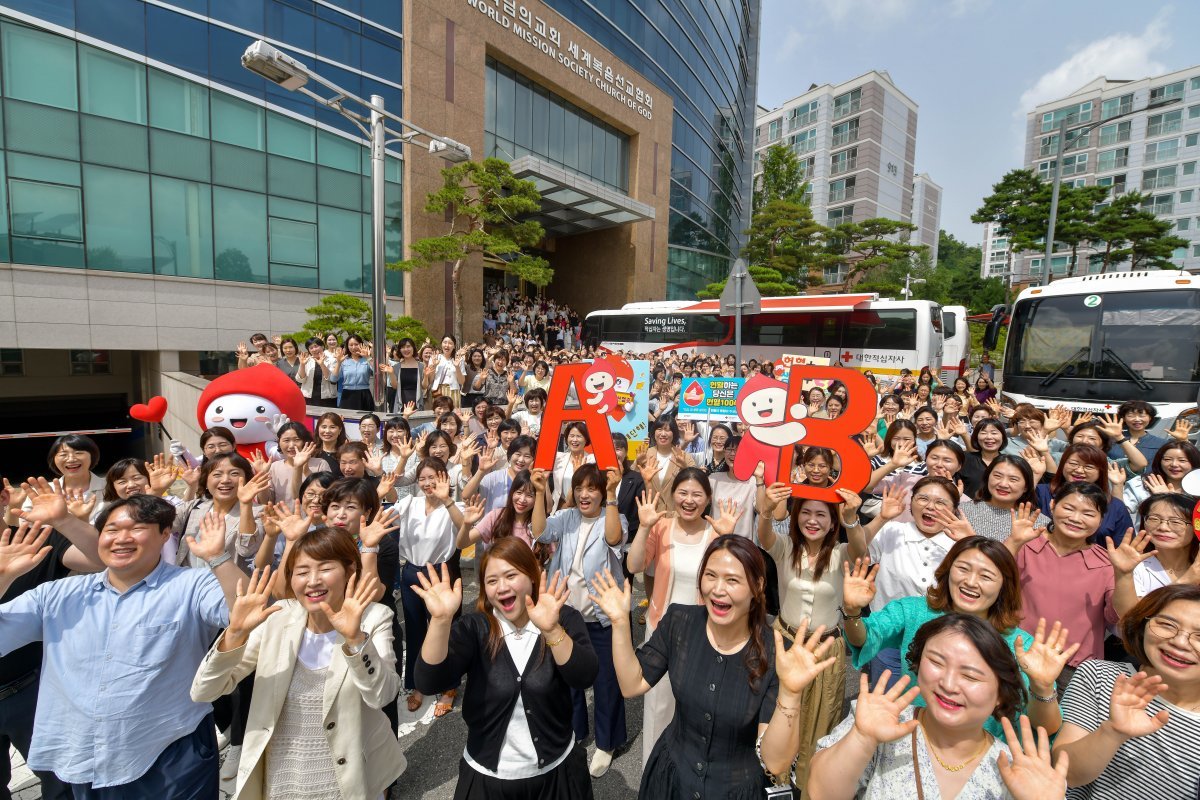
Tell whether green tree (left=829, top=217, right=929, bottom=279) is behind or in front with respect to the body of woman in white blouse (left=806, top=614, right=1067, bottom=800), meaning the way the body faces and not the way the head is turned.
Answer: behind

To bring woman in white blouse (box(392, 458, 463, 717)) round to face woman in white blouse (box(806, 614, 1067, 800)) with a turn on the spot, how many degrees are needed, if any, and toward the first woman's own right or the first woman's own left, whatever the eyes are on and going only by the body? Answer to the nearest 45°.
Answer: approximately 45° to the first woman's own left

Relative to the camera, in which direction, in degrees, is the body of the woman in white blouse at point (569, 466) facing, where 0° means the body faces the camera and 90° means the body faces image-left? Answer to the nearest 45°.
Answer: approximately 0°

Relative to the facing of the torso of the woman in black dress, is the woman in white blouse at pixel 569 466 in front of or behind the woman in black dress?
behind

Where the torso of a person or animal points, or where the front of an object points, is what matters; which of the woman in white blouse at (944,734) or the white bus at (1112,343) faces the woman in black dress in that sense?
the white bus

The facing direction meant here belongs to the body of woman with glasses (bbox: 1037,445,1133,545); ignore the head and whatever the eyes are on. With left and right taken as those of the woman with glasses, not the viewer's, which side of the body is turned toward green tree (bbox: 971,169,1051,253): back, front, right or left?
back

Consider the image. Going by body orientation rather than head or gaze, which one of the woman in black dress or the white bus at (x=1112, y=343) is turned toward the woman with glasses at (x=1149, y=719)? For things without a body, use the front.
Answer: the white bus

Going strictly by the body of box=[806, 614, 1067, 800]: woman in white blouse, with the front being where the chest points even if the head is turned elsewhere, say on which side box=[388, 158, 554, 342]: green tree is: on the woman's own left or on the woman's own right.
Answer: on the woman's own right

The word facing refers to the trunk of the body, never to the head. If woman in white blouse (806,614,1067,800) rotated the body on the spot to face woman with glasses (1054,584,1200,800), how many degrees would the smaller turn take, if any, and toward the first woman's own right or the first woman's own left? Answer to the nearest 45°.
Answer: approximately 135° to the first woman's own left

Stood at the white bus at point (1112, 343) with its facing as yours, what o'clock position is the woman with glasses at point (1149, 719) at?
The woman with glasses is roughly at 12 o'clock from the white bus.

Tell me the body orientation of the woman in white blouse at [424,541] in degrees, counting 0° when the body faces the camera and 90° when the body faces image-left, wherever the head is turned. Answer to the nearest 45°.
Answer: approximately 0°

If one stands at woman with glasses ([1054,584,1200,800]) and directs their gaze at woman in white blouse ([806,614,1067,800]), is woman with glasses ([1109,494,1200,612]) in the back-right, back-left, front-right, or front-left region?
back-right

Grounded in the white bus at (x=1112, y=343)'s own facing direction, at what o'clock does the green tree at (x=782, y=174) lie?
The green tree is roughly at 5 o'clock from the white bus.

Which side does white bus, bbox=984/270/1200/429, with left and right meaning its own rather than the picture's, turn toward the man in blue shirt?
front

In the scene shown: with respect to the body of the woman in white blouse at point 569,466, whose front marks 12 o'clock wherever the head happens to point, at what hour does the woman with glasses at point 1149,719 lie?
The woman with glasses is roughly at 11 o'clock from the woman in white blouse.
